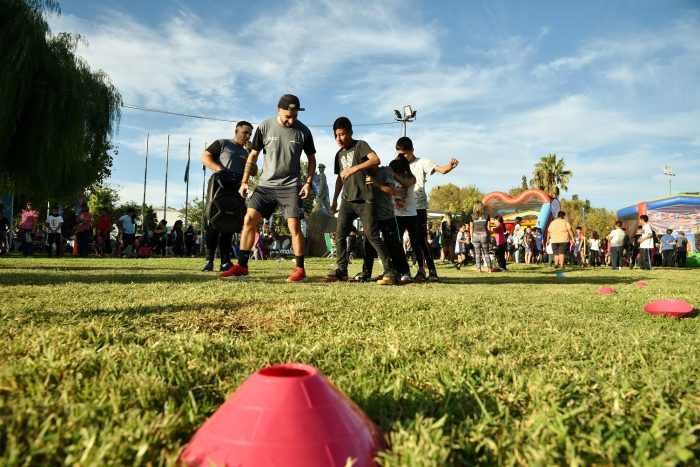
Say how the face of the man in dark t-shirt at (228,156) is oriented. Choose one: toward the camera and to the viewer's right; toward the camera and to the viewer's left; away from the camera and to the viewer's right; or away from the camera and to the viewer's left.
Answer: toward the camera and to the viewer's right

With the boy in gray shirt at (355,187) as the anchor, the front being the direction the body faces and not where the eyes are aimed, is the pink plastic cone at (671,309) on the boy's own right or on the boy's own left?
on the boy's own left

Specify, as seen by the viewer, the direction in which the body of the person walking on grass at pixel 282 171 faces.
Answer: toward the camera

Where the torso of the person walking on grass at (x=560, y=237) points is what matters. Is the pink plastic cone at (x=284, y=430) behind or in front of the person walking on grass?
behind

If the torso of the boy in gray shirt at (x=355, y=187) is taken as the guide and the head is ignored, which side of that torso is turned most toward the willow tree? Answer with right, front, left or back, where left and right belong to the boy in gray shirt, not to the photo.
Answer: right
